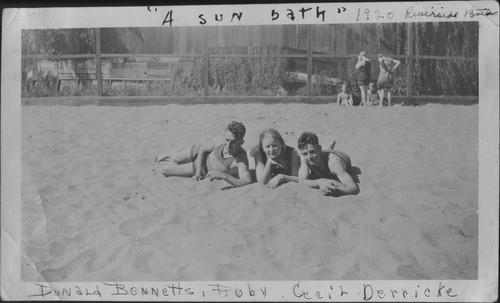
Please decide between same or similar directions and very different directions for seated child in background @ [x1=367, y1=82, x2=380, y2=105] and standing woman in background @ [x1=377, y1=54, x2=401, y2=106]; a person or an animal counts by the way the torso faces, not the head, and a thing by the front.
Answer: same or similar directions

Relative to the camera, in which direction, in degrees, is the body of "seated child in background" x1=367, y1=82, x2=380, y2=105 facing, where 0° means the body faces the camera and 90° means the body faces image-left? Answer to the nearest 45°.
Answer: approximately 0°

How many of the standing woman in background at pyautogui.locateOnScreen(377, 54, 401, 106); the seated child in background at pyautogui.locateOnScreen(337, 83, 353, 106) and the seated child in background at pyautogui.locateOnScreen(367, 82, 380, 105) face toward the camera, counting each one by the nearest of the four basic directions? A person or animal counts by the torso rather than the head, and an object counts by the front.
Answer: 3

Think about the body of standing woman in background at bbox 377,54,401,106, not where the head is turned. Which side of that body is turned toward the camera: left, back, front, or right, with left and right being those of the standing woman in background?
front

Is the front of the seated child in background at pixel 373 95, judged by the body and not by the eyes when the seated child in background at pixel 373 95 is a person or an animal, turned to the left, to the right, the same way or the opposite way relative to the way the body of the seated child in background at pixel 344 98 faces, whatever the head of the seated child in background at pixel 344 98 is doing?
the same way

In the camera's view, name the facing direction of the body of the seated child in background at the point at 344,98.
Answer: toward the camera

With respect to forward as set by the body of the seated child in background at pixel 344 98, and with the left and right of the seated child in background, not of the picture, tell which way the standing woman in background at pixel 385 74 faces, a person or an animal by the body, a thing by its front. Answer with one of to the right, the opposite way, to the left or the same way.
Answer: the same way
